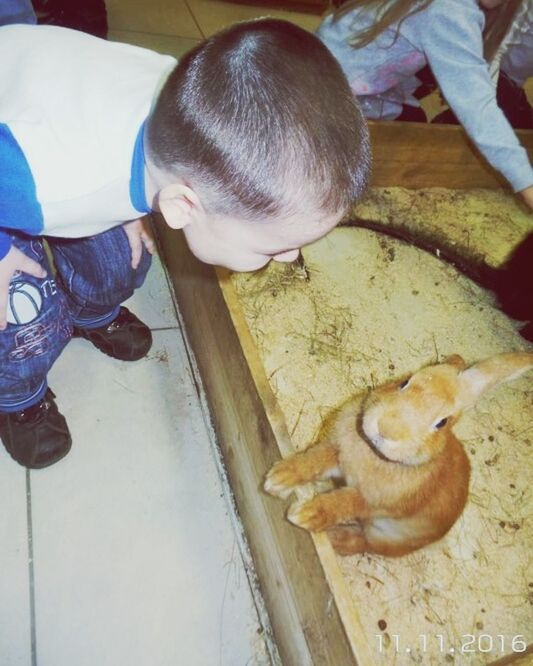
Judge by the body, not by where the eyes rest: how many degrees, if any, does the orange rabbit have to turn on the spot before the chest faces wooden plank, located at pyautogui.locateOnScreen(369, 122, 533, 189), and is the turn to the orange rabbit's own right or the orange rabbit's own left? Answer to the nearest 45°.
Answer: approximately 135° to the orange rabbit's own right

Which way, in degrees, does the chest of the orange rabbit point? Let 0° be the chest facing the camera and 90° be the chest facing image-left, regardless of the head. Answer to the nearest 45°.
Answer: approximately 45°

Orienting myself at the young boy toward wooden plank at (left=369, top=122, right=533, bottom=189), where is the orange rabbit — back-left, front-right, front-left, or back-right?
front-right

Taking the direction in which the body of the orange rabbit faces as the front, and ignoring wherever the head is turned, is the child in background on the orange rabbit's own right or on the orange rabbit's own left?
on the orange rabbit's own right
